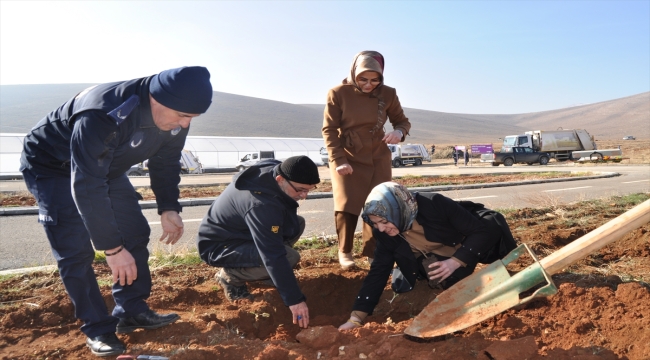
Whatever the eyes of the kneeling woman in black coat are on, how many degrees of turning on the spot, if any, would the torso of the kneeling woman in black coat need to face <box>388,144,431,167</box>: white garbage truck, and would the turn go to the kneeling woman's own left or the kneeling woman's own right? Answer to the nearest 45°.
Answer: approximately 135° to the kneeling woman's own right

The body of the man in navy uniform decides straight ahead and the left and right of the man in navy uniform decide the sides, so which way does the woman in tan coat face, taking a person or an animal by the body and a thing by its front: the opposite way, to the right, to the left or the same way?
to the right

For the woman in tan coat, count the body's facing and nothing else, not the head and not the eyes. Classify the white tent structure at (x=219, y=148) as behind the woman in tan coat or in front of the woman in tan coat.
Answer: behind

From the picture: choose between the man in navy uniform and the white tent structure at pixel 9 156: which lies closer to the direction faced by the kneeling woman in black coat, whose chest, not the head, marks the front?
the man in navy uniform

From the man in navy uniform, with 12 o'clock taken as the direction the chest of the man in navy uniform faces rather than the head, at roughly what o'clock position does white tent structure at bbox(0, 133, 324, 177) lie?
The white tent structure is roughly at 8 o'clock from the man in navy uniform.

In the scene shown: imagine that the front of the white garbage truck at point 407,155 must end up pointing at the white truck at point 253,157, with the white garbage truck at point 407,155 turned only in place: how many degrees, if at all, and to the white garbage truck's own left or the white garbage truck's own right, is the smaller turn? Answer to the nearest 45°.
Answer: approximately 45° to the white garbage truck's own right

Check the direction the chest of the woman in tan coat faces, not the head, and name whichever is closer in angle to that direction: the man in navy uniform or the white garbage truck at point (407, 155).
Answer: the man in navy uniform

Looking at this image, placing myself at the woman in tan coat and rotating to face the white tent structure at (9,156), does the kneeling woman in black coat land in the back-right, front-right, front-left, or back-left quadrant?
back-left

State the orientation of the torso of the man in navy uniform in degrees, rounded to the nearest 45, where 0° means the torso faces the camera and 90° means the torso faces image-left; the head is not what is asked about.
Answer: approximately 315°

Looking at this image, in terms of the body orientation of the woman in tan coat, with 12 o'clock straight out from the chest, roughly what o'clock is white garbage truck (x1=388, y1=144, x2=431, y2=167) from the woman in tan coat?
The white garbage truck is roughly at 6 o'clock from the woman in tan coat.
